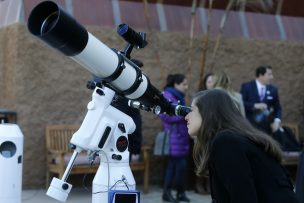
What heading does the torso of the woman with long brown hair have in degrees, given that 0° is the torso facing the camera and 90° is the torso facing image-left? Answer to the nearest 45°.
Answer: approximately 90°

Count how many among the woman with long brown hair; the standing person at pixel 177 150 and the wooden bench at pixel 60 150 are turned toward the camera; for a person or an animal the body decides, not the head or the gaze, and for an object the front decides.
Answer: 1

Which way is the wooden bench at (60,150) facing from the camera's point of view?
toward the camera

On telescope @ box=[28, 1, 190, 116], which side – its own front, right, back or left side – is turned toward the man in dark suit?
back

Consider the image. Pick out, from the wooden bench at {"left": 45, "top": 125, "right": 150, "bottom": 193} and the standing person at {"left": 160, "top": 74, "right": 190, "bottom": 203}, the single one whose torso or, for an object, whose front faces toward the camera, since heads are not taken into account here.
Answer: the wooden bench

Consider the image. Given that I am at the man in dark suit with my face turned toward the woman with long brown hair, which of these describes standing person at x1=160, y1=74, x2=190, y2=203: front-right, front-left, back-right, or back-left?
front-right

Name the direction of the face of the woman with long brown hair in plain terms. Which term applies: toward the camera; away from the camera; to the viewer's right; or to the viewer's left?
to the viewer's left

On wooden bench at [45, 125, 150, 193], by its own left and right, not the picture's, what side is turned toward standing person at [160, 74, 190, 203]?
left

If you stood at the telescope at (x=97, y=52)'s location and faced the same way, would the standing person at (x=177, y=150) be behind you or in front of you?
behind
